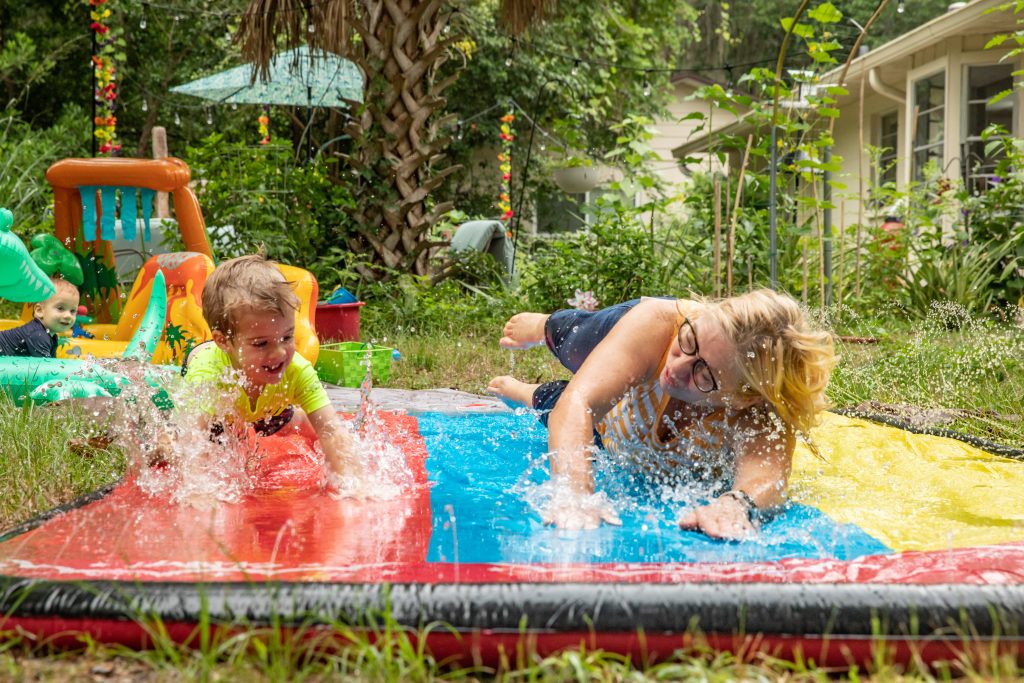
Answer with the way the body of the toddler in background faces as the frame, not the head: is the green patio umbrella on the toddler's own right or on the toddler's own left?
on the toddler's own left

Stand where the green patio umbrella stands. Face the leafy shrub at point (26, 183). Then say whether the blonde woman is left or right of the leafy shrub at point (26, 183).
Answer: left

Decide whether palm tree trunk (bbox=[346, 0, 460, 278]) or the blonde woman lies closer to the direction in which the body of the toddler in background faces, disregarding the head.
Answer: the blonde woman

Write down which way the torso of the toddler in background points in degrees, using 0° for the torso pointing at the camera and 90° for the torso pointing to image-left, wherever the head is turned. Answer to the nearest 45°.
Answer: approximately 315°

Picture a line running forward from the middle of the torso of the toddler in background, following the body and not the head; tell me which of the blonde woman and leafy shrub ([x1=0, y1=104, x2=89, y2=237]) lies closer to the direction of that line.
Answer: the blonde woman

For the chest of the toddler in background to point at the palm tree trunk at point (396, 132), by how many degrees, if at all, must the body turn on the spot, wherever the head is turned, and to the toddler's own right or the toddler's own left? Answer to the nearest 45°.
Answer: approximately 90° to the toddler's own left

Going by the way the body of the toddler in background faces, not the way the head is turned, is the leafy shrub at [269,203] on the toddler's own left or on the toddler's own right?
on the toddler's own left

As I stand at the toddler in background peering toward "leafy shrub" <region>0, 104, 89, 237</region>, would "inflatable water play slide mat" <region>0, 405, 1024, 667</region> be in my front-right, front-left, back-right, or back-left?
back-right

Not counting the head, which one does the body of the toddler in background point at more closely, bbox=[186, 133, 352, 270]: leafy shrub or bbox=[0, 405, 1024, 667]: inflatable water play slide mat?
the inflatable water play slide mat

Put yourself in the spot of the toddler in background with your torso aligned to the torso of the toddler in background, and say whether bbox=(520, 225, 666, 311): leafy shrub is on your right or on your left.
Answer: on your left

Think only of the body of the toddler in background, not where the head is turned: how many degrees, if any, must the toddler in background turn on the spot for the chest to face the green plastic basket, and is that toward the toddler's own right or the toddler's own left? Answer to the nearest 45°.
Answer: approximately 45° to the toddler's own left

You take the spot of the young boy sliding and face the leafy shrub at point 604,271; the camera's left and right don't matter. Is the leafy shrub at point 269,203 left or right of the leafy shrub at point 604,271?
left

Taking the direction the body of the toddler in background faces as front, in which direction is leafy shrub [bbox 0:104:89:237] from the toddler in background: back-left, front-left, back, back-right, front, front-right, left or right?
back-left
